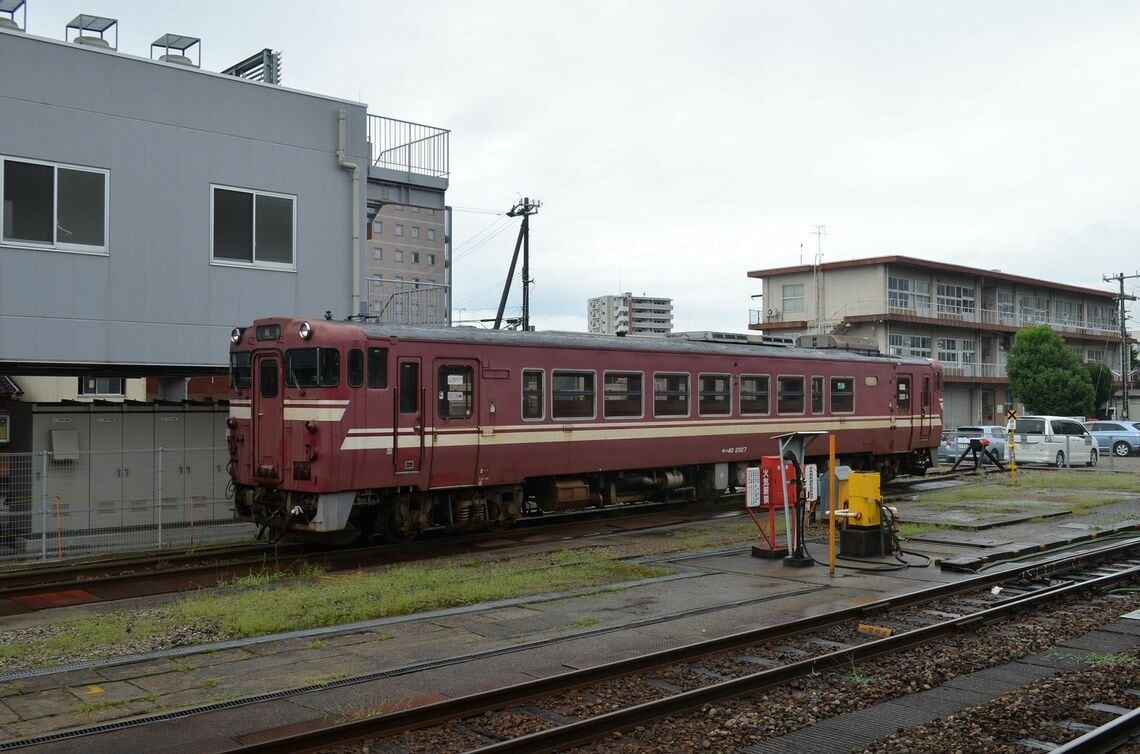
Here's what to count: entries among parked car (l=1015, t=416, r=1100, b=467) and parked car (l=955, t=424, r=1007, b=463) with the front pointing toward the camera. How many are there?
0
